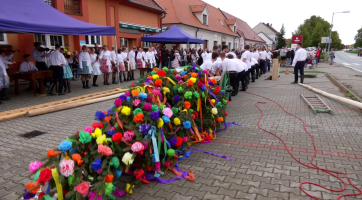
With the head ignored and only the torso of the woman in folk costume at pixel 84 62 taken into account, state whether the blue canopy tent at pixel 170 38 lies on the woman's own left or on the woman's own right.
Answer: on the woman's own left

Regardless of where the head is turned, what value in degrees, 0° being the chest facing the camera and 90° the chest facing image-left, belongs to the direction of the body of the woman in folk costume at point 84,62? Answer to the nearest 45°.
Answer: approximately 315°

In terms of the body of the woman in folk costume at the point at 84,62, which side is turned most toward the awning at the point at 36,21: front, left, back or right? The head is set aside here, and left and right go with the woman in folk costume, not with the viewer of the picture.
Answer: right

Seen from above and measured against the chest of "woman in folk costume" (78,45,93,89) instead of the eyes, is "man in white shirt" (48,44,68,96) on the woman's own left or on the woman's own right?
on the woman's own right
